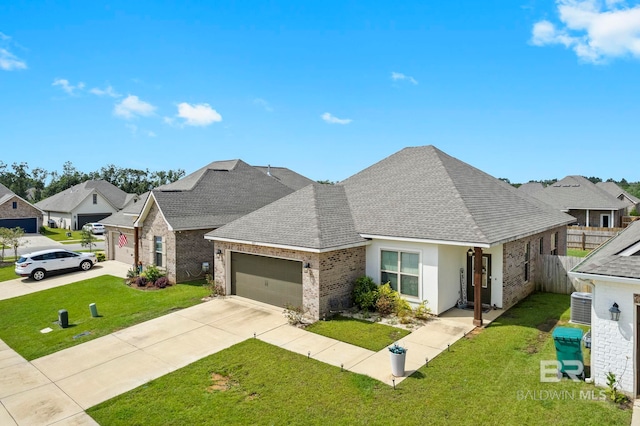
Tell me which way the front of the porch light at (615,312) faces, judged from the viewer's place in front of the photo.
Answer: facing the viewer and to the left of the viewer

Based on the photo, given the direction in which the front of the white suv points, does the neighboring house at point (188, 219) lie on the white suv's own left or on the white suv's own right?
on the white suv's own right

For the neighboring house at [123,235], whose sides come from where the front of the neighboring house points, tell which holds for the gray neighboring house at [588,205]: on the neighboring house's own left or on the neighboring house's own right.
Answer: on the neighboring house's own left

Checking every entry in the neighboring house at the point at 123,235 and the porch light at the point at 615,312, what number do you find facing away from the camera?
0

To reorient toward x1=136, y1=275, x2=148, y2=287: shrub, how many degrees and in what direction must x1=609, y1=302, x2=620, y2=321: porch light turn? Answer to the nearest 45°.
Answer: approximately 45° to its right

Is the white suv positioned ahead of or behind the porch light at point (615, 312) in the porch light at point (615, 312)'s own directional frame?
ahead

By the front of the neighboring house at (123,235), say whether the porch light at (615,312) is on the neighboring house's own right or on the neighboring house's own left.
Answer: on the neighboring house's own left

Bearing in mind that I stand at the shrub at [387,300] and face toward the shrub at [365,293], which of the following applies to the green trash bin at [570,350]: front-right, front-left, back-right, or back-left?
back-left

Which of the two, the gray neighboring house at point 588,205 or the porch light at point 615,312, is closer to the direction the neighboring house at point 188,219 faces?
the porch light

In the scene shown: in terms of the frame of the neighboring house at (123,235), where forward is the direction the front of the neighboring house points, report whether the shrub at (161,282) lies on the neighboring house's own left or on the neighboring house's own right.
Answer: on the neighboring house's own left
